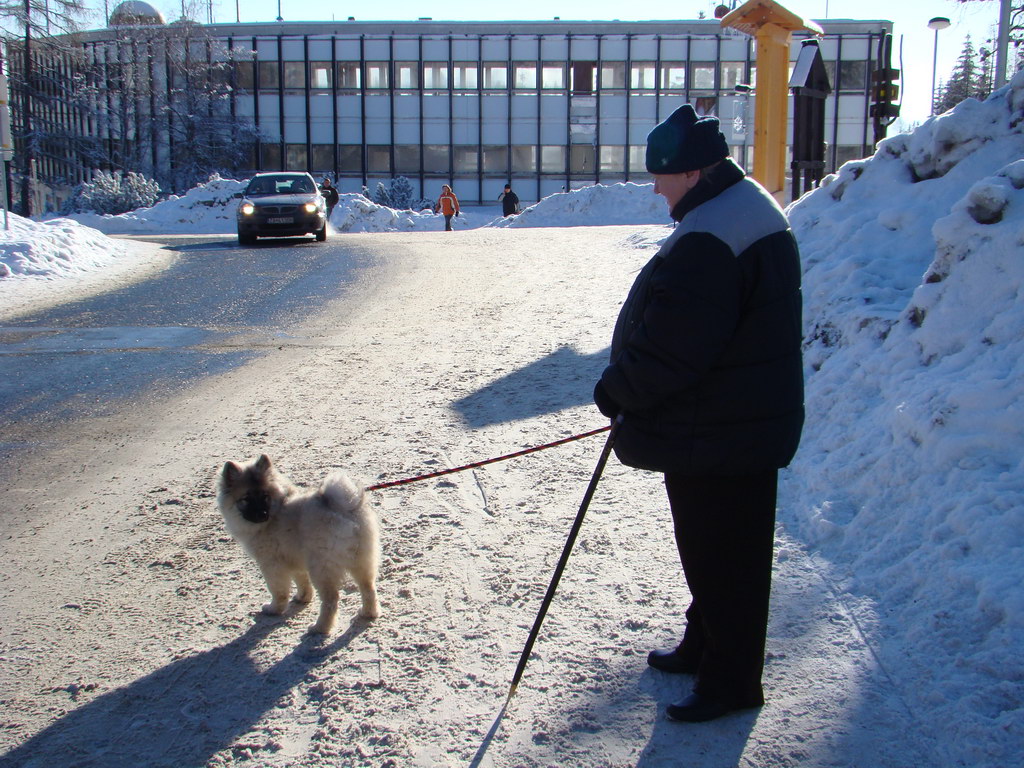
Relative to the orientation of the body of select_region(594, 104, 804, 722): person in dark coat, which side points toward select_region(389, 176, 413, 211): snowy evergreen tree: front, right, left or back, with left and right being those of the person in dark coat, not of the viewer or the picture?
right

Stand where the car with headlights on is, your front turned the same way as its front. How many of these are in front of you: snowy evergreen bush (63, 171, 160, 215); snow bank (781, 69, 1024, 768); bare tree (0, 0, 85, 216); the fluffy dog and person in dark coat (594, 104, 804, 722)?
3

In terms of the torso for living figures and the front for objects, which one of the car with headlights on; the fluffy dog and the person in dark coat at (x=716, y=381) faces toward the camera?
the car with headlights on

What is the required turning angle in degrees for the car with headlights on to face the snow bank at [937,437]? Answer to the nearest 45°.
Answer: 0° — it already faces it

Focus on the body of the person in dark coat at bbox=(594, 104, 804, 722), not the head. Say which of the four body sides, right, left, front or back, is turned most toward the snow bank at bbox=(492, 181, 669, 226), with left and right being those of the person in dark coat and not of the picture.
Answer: right

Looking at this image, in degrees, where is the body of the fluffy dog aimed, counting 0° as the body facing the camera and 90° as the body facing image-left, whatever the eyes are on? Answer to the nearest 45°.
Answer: approximately 135°

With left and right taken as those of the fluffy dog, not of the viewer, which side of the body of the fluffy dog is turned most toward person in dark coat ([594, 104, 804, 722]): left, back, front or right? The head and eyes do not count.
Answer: back

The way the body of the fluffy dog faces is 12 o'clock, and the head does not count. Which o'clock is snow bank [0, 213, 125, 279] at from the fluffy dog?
The snow bank is roughly at 1 o'clock from the fluffy dog.

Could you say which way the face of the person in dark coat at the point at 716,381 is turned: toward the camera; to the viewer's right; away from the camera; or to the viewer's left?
to the viewer's left

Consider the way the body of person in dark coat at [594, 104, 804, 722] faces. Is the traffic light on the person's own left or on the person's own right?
on the person's own right

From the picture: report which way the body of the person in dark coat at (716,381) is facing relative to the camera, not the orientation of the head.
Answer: to the viewer's left

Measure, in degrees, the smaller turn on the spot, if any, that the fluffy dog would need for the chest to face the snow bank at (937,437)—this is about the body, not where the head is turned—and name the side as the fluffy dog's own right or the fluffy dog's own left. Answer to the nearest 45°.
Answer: approximately 135° to the fluffy dog's own right

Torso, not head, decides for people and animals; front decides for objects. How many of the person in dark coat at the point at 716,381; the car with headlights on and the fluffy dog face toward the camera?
1

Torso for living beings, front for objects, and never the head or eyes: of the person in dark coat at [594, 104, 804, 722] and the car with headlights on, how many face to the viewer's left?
1

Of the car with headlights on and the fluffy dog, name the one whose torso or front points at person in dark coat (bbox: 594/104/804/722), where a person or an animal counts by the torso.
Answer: the car with headlights on
